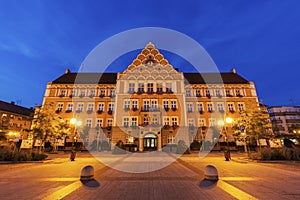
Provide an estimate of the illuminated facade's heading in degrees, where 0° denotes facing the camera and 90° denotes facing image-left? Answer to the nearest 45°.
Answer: approximately 0°

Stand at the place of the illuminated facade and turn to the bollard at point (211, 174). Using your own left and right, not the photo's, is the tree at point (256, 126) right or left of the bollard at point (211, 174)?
left

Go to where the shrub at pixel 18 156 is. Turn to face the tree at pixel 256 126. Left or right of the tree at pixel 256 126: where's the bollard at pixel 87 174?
right

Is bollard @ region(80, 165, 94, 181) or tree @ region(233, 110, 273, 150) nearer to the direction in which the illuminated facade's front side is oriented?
the bollard

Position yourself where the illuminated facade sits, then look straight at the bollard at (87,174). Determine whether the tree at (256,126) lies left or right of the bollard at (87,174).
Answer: left

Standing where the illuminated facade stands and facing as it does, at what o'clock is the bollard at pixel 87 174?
The bollard is roughly at 12 o'clock from the illuminated facade.

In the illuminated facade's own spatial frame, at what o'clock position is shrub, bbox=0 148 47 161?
The shrub is roughly at 1 o'clock from the illuminated facade.

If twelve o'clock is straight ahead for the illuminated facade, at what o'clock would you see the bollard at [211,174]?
The bollard is roughly at 12 o'clock from the illuminated facade.

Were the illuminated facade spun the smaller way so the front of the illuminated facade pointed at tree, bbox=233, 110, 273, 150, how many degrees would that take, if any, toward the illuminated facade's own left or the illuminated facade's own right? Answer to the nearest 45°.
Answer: approximately 45° to the illuminated facade's own left
